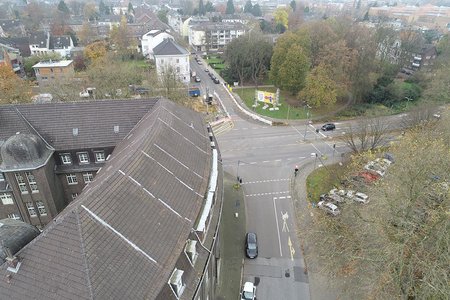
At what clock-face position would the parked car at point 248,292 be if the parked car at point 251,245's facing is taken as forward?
the parked car at point 248,292 is roughly at 12 o'clock from the parked car at point 251,245.

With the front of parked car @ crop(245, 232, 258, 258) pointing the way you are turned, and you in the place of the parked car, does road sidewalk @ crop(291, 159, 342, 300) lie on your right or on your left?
on your left

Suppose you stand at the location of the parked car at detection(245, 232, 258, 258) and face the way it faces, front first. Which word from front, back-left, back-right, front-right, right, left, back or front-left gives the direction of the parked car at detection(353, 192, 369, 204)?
back-left

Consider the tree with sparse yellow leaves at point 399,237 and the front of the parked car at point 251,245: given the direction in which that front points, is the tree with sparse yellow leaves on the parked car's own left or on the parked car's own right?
on the parked car's own left

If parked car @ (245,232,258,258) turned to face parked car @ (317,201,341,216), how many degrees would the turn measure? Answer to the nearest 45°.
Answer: approximately 135° to its left

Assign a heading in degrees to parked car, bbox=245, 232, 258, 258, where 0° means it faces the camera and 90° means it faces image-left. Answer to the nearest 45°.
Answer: approximately 0°

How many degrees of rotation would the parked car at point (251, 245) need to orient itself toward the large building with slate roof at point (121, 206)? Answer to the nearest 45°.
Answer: approximately 45° to its right

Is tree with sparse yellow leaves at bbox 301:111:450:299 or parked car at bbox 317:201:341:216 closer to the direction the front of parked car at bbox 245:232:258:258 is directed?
the tree with sparse yellow leaves

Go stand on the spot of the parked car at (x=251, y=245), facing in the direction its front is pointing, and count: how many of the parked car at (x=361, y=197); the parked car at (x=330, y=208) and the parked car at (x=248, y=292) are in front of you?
1
